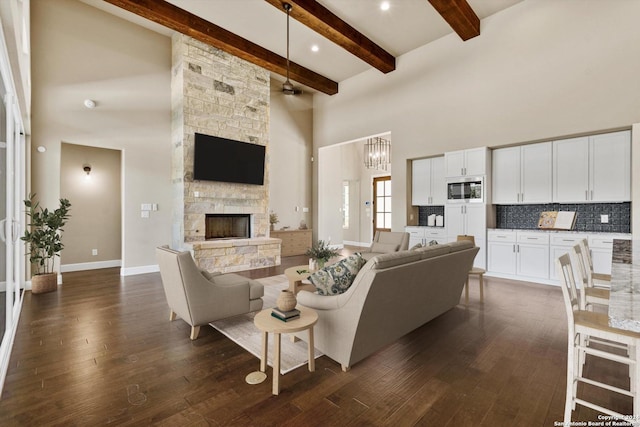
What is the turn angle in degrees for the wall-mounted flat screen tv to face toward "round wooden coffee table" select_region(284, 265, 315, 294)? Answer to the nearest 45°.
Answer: approximately 45° to its right

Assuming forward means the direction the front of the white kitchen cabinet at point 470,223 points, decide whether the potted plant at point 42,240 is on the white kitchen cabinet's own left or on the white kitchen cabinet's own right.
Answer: on the white kitchen cabinet's own right

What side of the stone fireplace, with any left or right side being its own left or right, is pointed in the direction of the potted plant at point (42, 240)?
right

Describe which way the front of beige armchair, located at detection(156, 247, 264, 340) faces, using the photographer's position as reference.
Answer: facing away from the viewer and to the right of the viewer

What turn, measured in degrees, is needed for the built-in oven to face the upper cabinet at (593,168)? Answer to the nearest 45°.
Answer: approximately 90° to its left

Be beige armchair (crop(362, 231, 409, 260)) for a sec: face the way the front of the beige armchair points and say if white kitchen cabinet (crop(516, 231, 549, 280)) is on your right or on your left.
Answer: on your left

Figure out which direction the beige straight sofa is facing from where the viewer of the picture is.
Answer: facing away from the viewer and to the left of the viewer

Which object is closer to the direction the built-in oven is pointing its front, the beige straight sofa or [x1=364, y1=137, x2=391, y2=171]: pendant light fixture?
the beige straight sofa

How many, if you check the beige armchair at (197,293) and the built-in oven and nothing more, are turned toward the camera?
1

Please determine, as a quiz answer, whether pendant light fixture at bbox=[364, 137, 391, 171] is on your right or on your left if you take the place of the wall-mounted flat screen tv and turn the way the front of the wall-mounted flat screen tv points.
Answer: on your left

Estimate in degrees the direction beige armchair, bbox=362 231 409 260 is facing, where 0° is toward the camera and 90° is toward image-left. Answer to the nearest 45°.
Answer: approximately 45°
